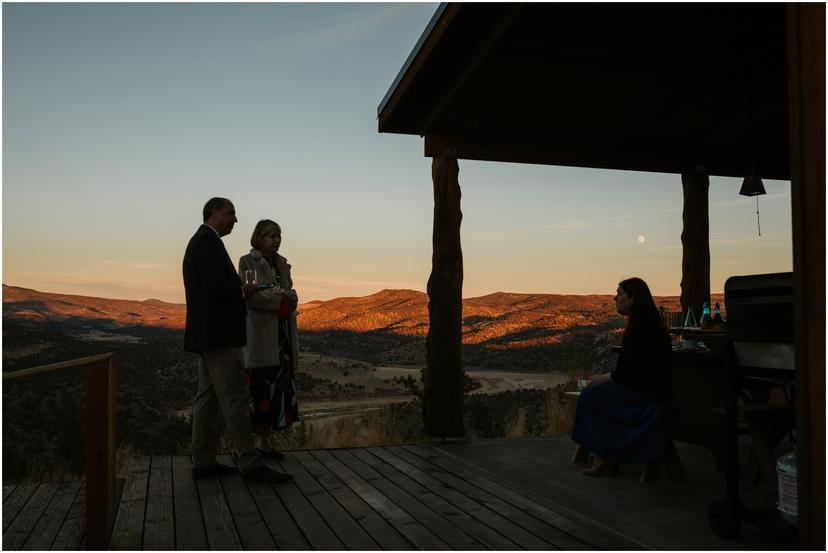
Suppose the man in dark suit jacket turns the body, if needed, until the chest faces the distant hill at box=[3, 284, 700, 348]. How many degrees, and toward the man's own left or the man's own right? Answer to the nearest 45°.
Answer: approximately 90° to the man's own left

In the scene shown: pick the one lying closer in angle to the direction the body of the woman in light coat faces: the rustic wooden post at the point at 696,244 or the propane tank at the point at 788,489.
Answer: the propane tank

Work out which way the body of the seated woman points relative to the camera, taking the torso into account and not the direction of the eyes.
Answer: to the viewer's left

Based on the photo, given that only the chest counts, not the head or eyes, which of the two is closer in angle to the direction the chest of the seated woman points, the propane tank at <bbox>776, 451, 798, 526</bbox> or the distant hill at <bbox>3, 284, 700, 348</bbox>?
the distant hill

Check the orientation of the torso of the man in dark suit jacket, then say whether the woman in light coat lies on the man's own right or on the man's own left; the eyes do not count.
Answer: on the man's own left

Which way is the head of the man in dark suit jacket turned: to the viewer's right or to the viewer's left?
to the viewer's right

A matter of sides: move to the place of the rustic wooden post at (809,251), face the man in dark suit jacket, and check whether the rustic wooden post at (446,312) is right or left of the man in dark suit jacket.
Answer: right

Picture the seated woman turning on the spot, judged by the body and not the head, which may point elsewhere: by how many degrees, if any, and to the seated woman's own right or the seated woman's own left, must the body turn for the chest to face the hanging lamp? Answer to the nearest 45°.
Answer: approximately 135° to the seated woman's own right

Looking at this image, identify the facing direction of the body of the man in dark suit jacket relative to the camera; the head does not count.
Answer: to the viewer's right

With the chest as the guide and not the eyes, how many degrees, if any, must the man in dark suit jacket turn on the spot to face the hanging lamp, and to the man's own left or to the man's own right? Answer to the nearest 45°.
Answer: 0° — they already face it
